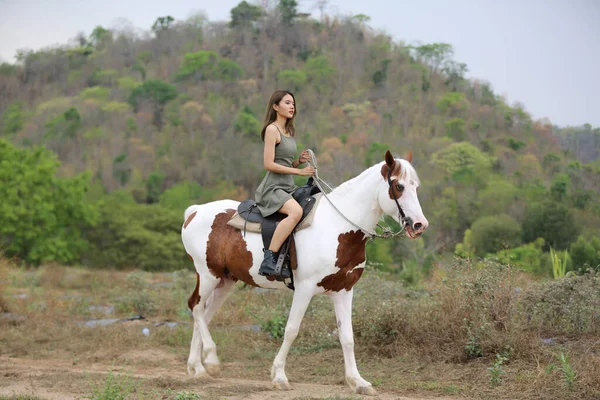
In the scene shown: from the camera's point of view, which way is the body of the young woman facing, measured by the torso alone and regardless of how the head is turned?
to the viewer's right

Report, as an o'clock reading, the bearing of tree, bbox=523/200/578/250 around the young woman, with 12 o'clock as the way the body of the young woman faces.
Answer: The tree is roughly at 10 o'clock from the young woman.

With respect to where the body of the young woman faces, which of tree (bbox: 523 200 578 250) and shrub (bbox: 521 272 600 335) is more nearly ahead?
the shrub

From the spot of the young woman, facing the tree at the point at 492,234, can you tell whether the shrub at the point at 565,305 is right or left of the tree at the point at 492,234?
right

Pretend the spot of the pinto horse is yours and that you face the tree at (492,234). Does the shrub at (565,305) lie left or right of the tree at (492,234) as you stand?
right

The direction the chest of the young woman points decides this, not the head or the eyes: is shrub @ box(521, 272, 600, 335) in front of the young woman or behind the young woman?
in front
